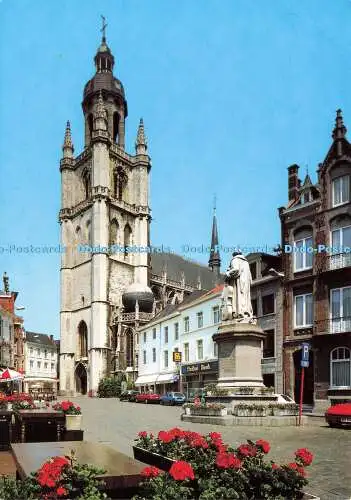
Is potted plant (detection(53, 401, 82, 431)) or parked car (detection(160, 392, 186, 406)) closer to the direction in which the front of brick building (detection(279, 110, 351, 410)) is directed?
the potted plant

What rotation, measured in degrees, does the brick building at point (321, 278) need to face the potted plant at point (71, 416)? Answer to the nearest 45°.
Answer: approximately 45° to its left

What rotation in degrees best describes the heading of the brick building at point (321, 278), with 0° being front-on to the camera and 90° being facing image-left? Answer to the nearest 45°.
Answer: approximately 45°

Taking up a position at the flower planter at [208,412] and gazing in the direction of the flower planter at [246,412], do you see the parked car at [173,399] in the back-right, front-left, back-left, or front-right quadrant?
back-left

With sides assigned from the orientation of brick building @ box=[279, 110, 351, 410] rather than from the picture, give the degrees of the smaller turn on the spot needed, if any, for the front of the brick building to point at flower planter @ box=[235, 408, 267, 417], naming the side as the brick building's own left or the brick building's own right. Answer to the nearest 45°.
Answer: approximately 45° to the brick building's own left
